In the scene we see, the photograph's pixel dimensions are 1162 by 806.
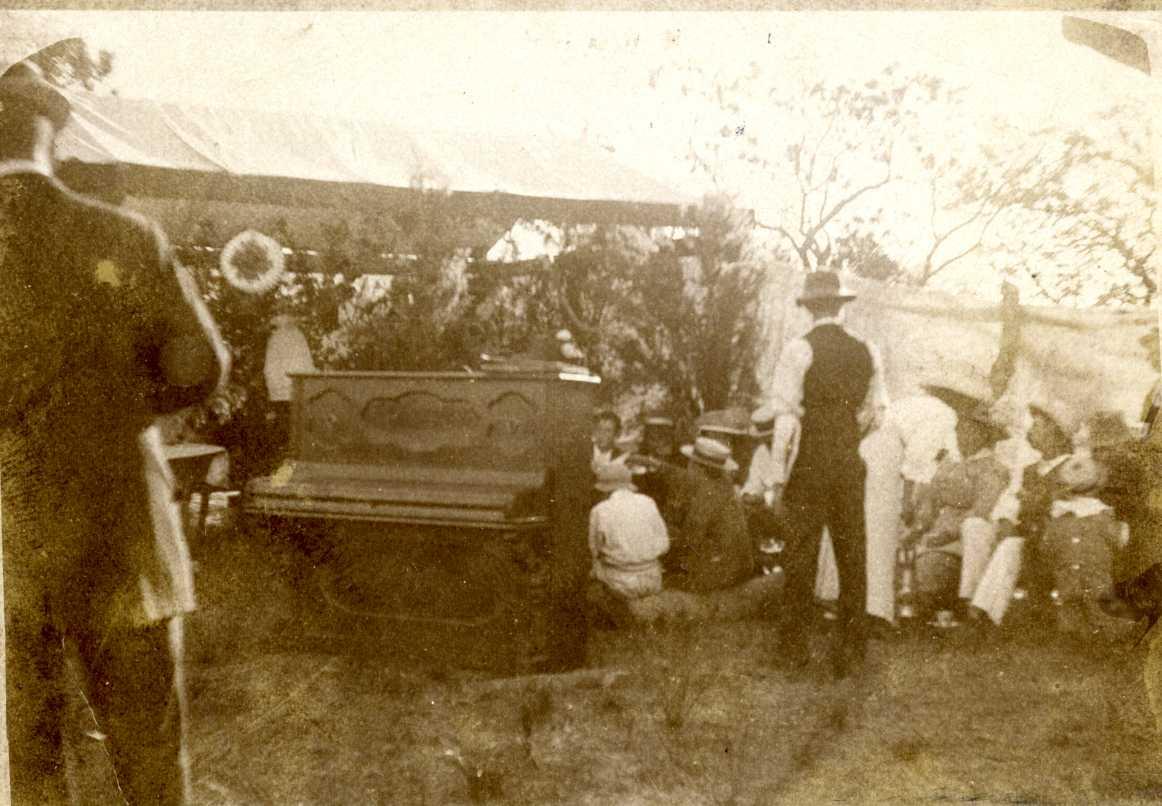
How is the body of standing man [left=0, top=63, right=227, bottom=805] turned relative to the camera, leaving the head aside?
away from the camera

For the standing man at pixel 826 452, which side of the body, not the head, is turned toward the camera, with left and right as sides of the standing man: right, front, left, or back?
back

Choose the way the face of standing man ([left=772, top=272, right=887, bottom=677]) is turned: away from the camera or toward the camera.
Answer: away from the camera

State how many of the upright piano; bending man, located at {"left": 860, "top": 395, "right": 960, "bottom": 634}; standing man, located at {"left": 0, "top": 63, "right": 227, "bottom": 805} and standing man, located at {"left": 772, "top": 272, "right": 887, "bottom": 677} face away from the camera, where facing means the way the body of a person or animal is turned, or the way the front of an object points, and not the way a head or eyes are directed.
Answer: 2

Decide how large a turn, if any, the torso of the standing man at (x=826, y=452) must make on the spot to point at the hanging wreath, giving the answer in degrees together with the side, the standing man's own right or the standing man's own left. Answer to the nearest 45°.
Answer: approximately 90° to the standing man's own left

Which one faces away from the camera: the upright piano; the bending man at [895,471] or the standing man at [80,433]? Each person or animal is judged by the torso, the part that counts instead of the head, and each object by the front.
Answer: the standing man at [80,433]
